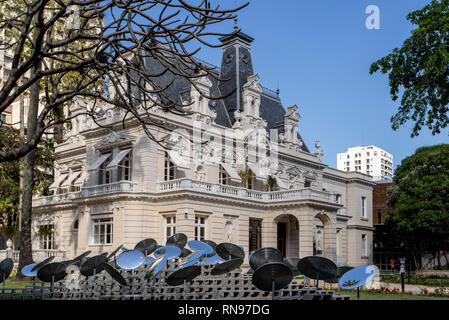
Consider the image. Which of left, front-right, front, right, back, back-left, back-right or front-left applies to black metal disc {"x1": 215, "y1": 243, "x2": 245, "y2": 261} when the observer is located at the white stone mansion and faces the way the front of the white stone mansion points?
front-right

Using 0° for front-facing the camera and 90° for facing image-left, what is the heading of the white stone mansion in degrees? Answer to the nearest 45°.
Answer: approximately 315°

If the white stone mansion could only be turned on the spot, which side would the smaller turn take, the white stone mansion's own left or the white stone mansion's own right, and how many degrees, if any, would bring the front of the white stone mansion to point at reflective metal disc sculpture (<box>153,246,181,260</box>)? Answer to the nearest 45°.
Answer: approximately 45° to the white stone mansion's own right

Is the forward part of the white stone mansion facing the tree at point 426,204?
no

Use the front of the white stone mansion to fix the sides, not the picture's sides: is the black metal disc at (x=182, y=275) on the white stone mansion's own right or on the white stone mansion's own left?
on the white stone mansion's own right

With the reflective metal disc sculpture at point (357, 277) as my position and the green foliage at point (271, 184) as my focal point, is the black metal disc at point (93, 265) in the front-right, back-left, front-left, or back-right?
front-left

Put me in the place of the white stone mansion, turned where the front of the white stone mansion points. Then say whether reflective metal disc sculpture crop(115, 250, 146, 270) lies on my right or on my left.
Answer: on my right

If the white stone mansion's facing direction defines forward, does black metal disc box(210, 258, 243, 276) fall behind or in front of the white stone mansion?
in front

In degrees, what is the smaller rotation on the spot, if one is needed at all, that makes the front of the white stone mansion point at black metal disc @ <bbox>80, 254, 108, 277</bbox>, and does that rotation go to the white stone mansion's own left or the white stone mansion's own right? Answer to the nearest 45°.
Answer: approximately 45° to the white stone mansion's own right

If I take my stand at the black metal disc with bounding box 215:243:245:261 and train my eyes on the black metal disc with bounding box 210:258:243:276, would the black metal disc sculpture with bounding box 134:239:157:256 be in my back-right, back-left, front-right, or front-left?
back-right

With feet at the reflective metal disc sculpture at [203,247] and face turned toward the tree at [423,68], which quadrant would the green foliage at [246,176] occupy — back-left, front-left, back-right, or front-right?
front-left

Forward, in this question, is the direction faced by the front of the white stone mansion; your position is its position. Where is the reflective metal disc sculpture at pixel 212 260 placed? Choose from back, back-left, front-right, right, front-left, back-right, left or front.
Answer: front-right

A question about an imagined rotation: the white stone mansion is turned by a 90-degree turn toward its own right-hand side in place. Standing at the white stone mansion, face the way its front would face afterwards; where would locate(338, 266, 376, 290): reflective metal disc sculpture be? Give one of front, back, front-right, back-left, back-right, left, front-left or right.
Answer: front-left
